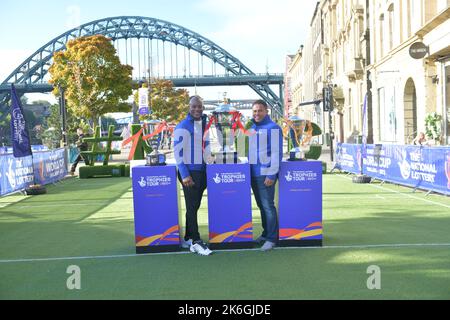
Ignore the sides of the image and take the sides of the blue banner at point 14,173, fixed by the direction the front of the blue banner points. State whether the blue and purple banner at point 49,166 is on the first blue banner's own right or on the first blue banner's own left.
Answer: on the first blue banner's own left

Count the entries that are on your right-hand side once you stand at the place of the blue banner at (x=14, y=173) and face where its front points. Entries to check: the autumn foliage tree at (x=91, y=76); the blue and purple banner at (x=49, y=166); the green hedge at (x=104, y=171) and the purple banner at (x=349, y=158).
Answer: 0

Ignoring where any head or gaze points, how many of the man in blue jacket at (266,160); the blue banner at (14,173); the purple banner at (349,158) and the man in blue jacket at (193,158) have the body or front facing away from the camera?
0

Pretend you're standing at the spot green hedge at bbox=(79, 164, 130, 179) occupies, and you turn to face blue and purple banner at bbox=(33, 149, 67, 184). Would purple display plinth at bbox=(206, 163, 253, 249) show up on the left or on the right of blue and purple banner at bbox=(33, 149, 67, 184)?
left

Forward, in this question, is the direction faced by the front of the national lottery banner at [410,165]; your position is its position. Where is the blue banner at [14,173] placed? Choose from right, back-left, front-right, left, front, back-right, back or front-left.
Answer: front-right

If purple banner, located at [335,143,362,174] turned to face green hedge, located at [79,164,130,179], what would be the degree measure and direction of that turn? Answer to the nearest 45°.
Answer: approximately 45° to its right

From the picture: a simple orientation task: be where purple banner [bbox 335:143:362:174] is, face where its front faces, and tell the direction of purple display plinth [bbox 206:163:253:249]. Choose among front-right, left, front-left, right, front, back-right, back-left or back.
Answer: front-left

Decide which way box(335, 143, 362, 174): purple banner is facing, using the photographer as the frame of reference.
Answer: facing the viewer and to the left of the viewer

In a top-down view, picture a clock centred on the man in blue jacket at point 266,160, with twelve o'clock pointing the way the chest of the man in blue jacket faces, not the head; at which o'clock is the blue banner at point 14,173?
The blue banner is roughly at 3 o'clock from the man in blue jacket.

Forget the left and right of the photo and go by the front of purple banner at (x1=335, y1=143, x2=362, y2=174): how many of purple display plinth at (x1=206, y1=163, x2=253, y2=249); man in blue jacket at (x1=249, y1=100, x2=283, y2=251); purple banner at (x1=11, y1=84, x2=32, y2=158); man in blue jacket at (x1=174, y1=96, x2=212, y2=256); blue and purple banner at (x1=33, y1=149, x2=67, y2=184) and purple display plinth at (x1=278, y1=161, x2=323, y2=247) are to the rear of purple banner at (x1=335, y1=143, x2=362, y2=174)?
0

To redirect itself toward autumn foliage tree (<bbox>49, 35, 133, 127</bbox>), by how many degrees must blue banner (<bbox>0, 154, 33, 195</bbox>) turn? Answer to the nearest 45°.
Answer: approximately 135° to its left

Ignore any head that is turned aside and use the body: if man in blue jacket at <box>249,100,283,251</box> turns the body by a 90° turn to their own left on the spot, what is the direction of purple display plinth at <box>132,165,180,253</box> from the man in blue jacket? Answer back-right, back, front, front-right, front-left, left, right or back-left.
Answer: back-right
